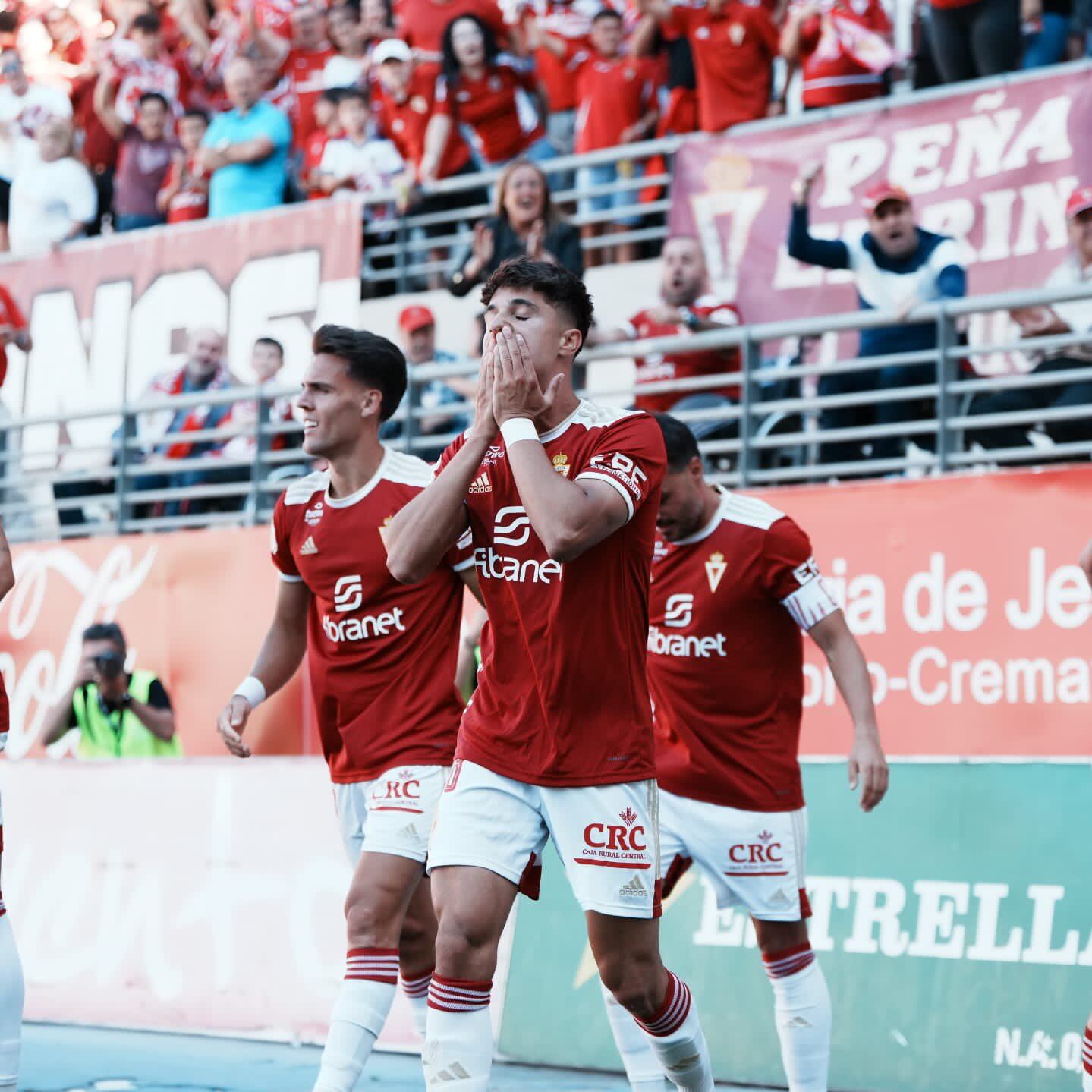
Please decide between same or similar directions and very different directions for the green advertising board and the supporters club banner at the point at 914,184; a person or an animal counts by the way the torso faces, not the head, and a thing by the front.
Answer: same or similar directions

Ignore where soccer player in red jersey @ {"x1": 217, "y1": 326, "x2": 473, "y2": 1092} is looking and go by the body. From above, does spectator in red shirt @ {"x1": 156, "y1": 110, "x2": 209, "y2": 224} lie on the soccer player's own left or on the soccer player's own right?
on the soccer player's own right

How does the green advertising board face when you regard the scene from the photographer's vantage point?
facing the viewer

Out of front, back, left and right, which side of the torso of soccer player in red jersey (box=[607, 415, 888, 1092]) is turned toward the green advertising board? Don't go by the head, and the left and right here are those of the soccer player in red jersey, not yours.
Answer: back

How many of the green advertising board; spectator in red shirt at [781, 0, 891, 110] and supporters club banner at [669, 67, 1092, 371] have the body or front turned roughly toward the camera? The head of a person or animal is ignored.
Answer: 3

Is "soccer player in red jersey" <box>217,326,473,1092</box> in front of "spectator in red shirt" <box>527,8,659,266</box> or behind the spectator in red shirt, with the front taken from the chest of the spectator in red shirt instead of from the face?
in front

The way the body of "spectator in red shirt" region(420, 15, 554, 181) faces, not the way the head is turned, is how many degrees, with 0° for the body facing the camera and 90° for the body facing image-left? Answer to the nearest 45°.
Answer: approximately 0°

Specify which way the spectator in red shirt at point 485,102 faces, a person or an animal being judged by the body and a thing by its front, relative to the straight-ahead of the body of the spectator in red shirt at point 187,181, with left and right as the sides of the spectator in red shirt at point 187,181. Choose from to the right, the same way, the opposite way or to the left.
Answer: the same way

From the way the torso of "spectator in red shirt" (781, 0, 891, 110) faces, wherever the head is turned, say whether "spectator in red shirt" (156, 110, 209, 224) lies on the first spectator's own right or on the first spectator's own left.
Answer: on the first spectator's own right

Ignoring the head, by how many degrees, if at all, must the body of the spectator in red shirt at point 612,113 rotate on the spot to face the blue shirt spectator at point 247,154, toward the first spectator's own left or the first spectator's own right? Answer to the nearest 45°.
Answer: approximately 135° to the first spectator's own right

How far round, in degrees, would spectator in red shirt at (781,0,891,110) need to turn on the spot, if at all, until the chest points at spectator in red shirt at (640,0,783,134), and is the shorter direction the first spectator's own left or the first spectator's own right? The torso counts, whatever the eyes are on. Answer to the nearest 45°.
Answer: approximately 135° to the first spectator's own right

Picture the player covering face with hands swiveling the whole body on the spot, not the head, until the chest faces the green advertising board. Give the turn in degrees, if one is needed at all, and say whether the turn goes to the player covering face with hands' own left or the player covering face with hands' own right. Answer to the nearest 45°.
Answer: approximately 180°

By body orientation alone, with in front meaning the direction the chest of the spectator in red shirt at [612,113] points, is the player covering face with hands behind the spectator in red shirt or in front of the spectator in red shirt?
in front

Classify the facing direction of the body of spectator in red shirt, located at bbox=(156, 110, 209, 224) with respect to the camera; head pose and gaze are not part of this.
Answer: toward the camera

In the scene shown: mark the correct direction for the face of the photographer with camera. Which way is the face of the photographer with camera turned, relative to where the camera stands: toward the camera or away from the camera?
toward the camera

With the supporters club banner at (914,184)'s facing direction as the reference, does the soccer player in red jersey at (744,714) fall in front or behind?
in front

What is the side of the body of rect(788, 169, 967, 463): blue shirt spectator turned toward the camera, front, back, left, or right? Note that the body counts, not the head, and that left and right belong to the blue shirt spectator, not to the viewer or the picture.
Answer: front

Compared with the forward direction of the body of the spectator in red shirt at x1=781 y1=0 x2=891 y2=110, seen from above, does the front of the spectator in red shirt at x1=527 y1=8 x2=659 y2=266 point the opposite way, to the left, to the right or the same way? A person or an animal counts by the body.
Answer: the same way
